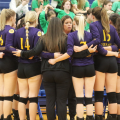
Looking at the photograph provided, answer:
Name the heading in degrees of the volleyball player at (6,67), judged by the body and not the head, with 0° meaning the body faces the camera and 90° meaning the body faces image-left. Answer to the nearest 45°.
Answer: approximately 225°

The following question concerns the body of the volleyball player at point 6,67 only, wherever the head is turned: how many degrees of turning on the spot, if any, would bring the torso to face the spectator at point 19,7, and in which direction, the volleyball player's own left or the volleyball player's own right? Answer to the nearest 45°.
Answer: approximately 45° to the volleyball player's own left

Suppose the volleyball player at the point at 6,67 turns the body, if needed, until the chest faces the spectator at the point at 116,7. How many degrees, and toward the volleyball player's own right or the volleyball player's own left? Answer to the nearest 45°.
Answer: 0° — they already face them
